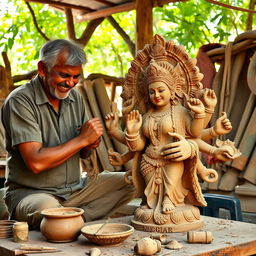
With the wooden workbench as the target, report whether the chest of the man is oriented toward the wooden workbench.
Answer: yes

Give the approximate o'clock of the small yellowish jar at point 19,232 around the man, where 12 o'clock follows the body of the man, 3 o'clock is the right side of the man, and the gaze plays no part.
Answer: The small yellowish jar is roughly at 2 o'clock from the man.

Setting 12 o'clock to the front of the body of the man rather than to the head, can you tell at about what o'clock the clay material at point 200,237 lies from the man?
The clay material is roughly at 12 o'clock from the man.

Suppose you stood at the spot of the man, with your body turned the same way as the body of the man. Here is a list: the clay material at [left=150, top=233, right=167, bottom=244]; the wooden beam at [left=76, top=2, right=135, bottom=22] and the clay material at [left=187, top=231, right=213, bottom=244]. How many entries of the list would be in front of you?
2

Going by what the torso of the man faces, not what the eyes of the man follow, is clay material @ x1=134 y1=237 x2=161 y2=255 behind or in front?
in front

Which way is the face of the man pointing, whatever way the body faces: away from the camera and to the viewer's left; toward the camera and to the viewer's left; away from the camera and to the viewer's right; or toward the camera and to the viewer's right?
toward the camera and to the viewer's right

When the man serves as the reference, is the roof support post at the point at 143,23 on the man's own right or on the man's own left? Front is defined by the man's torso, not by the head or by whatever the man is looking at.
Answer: on the man's own left

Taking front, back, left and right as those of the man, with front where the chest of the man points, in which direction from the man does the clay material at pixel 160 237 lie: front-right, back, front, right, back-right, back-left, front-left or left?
front

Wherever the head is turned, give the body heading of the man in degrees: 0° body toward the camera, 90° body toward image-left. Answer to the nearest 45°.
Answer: approximately 315°

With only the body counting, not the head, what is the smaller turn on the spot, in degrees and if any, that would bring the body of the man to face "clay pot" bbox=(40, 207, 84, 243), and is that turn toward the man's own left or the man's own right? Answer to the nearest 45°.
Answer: approximately 45° to the man's own right
